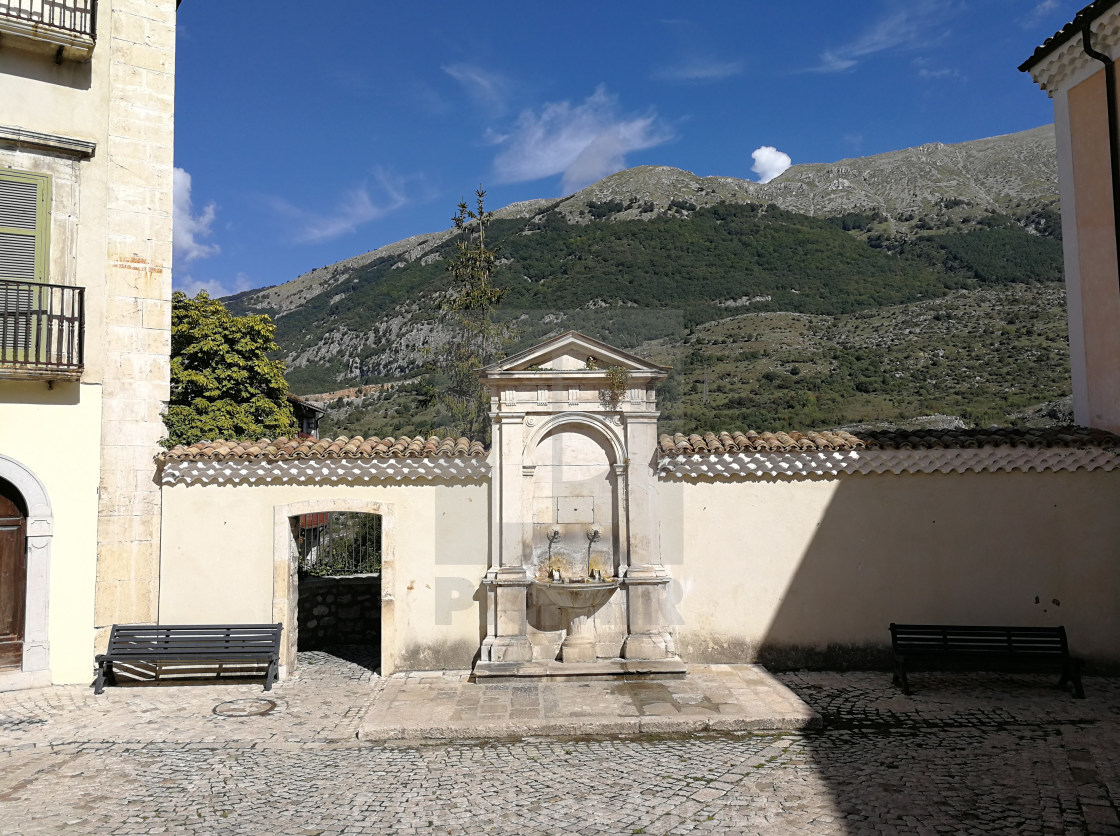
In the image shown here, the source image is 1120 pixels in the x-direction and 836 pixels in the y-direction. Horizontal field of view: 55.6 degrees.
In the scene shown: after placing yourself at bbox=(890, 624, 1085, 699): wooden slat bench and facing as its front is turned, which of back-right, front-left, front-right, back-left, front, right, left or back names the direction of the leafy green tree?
right

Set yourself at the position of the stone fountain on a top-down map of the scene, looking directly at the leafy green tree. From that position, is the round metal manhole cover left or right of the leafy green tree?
left

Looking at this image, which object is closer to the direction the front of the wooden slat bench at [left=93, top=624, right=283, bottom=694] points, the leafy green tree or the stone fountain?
the stone fountain

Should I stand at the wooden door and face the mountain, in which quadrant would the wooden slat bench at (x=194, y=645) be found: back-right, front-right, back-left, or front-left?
front-right

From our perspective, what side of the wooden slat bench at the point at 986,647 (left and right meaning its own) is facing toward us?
front

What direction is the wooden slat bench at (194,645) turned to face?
toward the camera

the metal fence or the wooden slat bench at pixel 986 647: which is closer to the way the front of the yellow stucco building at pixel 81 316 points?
the wooden slat bench

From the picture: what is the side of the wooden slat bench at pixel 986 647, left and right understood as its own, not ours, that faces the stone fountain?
right
